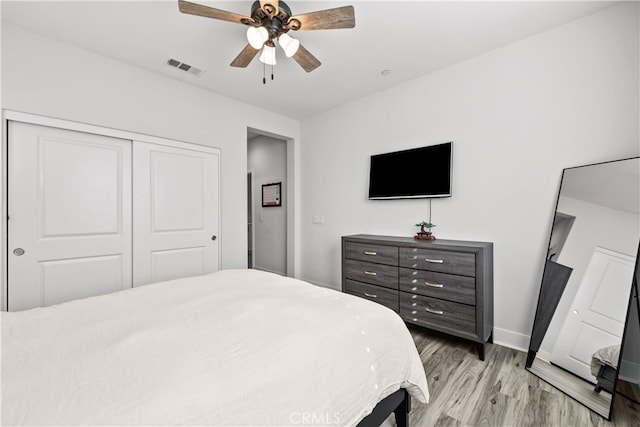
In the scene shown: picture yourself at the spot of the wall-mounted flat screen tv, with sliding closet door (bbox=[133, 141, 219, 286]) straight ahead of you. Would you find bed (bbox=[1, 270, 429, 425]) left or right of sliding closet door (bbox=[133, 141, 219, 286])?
left

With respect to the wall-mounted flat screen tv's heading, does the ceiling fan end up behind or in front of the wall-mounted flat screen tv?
in front

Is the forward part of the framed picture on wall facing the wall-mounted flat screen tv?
no

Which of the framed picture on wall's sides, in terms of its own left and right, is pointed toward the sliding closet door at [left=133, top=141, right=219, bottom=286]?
front

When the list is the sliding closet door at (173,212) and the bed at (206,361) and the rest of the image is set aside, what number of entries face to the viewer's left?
0

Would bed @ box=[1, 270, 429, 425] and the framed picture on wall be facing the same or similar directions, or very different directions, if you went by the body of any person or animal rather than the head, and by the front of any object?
very different directions

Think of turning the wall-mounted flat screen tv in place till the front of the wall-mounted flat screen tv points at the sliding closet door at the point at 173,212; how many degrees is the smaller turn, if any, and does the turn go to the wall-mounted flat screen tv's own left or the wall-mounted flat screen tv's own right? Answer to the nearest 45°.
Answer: approximately 45° to the wall-mounted flat screen tv's own right

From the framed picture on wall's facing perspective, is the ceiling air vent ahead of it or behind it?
ahead

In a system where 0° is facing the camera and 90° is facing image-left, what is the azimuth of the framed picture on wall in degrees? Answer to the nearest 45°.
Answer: approximately 45°

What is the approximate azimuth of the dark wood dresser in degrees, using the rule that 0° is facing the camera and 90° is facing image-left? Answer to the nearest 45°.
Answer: approximately 45°

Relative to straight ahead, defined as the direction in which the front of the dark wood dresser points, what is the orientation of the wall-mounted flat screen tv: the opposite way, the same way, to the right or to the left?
the same way

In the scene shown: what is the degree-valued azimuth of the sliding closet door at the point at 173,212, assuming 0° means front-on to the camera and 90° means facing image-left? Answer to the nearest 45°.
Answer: approximately 315°

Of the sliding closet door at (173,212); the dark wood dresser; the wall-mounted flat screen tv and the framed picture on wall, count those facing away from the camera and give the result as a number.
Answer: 0

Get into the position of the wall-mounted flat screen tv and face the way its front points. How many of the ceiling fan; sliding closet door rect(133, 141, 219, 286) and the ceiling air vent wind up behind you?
0

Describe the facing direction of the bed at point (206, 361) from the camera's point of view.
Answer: facing away from the viewer and to the right of the viewer

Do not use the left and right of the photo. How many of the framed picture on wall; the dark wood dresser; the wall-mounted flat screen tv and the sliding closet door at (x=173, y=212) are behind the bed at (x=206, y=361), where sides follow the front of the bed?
0

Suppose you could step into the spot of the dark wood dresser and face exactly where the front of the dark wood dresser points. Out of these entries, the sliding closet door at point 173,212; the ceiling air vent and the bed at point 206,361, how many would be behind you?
0

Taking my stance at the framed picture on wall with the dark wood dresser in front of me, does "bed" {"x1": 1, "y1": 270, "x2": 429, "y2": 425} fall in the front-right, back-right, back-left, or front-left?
front-right
